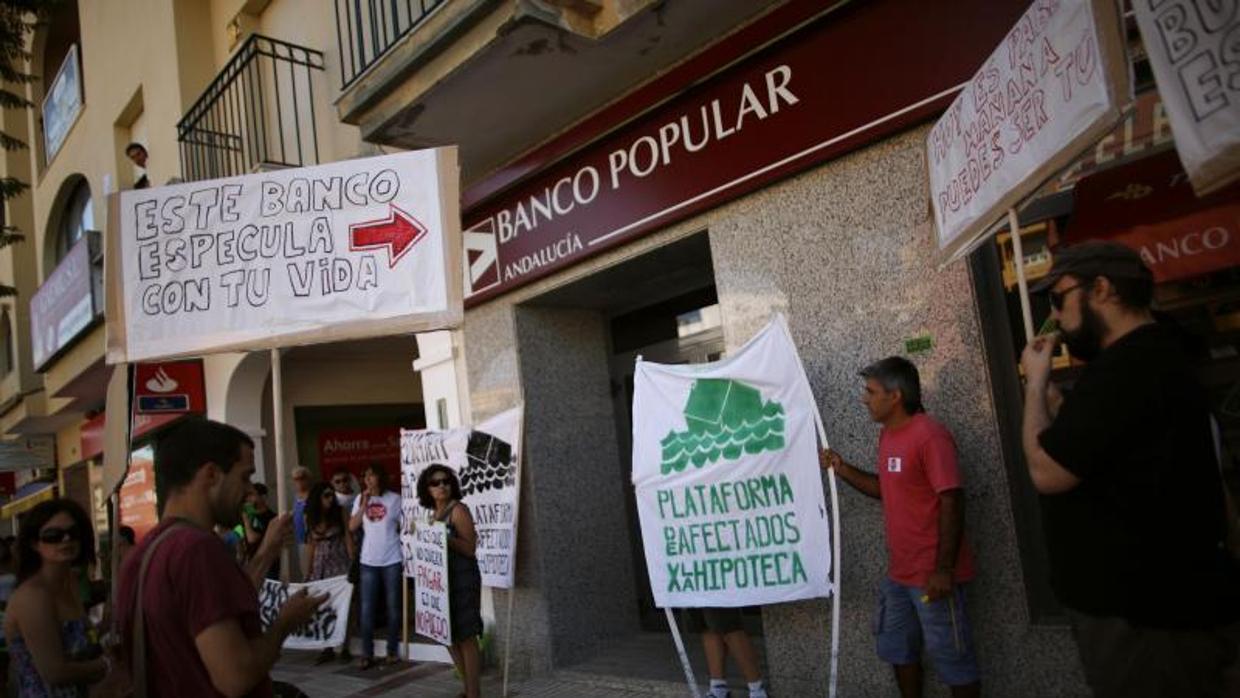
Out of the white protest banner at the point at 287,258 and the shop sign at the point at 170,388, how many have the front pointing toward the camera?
2

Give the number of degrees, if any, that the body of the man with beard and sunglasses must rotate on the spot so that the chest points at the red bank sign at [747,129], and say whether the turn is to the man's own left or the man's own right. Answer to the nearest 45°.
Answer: approximately 45° to the man's own right

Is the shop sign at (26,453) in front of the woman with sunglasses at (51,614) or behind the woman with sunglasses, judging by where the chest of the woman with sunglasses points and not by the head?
behind

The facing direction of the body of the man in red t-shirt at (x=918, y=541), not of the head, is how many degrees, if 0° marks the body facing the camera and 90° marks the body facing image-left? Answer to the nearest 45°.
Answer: approximately 45°

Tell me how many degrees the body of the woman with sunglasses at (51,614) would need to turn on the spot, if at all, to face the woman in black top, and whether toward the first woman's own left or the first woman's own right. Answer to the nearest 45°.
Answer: approximately 90° to the first woman's own left

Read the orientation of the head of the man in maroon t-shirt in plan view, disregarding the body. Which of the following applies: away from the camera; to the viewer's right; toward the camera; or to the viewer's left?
to the viewer's right
